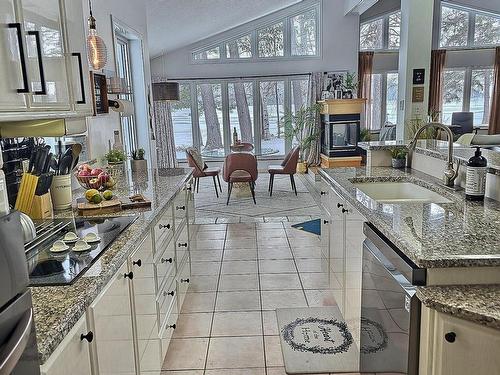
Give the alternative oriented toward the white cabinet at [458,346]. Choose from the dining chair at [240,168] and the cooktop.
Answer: the cooktop

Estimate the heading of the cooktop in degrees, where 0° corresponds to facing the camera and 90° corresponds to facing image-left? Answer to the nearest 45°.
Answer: approximately 315°

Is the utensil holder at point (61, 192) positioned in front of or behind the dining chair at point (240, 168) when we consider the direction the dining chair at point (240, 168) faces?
behind

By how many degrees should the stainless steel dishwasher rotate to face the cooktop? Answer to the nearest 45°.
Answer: approximately 45° to its right

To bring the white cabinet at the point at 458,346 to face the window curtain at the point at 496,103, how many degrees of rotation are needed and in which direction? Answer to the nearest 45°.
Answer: approximately 135° to its right

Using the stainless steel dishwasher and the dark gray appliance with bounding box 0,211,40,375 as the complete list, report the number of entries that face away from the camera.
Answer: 0

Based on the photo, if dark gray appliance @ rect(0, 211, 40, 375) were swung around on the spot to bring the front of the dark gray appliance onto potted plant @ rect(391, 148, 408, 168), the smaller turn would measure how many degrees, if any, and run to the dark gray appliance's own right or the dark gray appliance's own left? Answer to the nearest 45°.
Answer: approximately 90° to the dark gray appliance's own left

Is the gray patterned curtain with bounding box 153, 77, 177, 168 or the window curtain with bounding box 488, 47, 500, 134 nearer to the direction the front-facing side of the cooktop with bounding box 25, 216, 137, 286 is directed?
the window curtain

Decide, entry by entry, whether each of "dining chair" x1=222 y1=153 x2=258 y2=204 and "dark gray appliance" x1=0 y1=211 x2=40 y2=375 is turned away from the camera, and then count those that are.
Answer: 1

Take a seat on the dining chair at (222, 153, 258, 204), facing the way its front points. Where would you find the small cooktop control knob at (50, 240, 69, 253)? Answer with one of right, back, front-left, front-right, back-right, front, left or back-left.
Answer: back

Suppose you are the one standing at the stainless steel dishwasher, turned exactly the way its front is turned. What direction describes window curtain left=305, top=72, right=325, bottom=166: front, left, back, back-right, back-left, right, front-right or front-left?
back-right

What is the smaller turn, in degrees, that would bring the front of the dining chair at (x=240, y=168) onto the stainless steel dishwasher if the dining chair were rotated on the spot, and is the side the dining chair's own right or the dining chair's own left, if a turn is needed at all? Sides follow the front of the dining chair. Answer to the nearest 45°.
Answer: approximately 180°

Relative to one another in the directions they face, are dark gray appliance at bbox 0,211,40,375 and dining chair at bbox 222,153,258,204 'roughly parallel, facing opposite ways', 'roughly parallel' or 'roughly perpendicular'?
roughly perpendicular

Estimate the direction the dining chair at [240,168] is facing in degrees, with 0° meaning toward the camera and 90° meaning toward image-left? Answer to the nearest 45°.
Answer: approximately 180°

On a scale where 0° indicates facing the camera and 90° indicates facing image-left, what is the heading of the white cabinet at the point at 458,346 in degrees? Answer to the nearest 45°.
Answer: approximately 45°

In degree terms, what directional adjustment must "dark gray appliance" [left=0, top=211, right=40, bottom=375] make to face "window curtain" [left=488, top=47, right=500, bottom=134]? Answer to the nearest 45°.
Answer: approximately 90° to its left

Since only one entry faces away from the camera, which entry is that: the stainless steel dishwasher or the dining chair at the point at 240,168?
the dining chair

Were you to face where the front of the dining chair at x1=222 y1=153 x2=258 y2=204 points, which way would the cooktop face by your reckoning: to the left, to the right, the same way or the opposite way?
to the right

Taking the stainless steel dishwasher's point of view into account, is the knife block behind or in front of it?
in front
